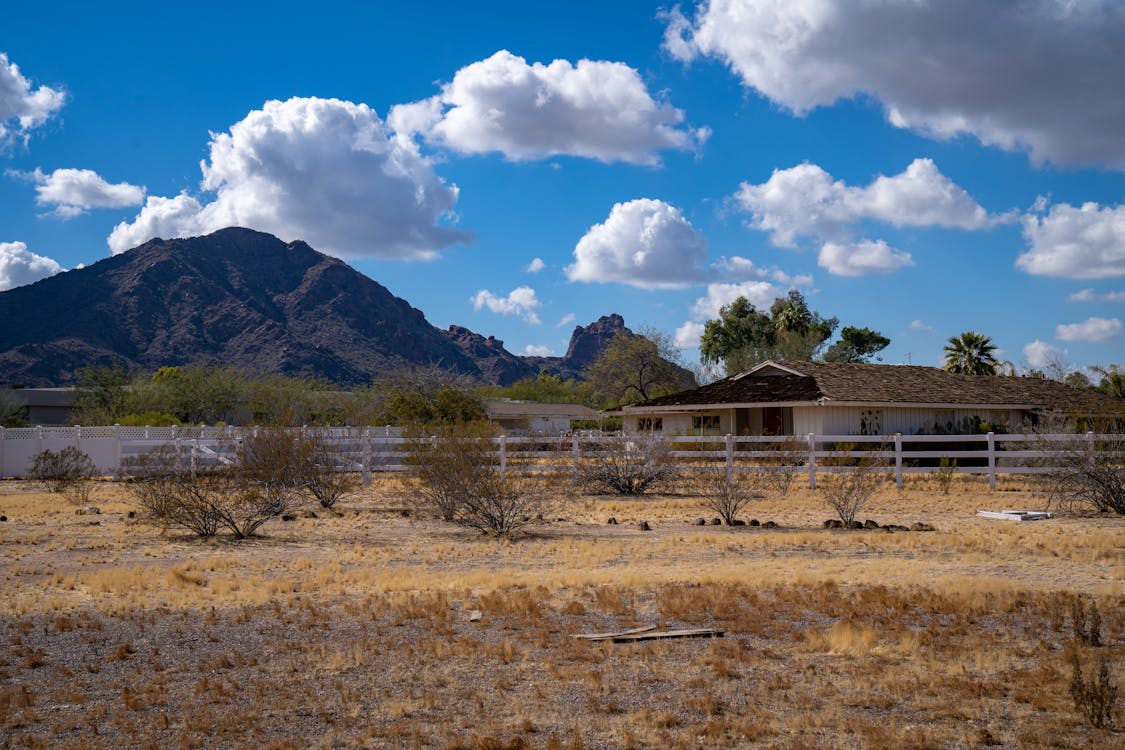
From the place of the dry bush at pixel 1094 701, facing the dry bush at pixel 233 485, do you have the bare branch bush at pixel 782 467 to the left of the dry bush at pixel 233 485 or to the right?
right

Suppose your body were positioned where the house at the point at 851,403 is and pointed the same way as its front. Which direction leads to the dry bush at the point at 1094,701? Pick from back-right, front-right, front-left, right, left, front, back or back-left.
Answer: front-left

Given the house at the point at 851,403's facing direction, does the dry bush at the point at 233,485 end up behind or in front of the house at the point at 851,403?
in front

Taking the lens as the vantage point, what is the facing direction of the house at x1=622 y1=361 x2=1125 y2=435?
facing the viewer and to the left of the viewer

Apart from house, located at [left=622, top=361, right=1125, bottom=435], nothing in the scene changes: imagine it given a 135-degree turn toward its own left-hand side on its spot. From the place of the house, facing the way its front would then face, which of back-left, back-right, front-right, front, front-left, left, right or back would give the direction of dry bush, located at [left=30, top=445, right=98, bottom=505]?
back-right

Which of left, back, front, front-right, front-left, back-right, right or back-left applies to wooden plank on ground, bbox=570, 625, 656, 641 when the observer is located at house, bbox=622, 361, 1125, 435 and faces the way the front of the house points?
front-left
